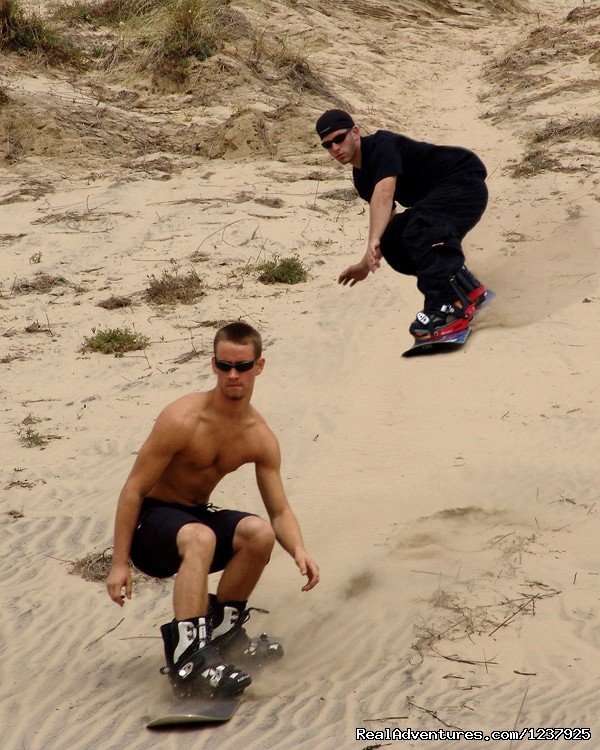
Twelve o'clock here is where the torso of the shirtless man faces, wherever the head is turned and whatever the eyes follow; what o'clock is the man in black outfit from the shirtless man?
The man in black outfit is roughly at 8 o'clock from the shirtless man.

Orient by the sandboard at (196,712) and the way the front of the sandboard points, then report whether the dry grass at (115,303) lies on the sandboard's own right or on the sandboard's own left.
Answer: on the sandboard's own right

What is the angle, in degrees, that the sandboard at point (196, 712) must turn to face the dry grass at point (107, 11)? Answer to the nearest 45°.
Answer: approximately 135° to its right

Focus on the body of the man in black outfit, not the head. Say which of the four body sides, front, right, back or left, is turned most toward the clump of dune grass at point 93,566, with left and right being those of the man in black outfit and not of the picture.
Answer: front

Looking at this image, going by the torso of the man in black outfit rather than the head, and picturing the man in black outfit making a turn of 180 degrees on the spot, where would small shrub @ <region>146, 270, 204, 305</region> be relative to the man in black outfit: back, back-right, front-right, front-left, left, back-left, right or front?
left

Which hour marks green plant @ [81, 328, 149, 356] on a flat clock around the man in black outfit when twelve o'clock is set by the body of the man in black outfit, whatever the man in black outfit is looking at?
The green plant is roughly at 2 o'clock from the man in black outfit.

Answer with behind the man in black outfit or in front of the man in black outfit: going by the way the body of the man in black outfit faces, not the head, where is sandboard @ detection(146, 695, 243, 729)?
in front

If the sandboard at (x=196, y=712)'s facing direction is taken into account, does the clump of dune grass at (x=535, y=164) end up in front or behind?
behind

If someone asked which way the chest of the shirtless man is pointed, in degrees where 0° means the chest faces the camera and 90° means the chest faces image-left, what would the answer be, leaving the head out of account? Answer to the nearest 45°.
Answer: approximately 315°

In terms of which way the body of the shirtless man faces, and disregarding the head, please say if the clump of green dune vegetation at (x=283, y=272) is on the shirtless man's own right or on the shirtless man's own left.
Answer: on the shirtless man's own left

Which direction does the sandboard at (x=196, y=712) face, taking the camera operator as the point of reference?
facing the viewer and to the left of the viewer

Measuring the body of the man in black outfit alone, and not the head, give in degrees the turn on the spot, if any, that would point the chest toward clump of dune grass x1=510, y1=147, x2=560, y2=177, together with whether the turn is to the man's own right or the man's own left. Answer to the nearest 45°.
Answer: approximately 135° to the man's own right
